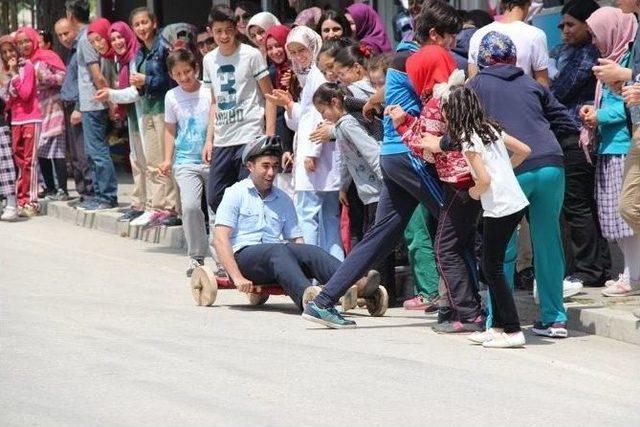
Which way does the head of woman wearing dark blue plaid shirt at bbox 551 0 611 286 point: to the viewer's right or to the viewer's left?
to the viewer's left

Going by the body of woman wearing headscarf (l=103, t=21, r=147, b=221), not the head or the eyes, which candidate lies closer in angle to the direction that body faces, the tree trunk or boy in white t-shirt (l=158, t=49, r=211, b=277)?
the boy in white t-shirt

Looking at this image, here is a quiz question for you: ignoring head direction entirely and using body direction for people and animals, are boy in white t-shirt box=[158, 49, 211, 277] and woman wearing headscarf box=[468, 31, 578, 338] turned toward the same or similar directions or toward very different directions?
very different directions

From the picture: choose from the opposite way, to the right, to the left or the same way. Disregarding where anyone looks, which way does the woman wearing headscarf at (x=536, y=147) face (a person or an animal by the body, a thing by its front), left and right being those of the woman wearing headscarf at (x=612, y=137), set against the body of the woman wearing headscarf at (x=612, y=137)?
to the right

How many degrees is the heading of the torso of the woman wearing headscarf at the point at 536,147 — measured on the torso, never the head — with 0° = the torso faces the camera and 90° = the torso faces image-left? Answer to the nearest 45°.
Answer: approximately 180°

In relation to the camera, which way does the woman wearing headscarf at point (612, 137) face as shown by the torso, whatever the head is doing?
to the viewer's left
